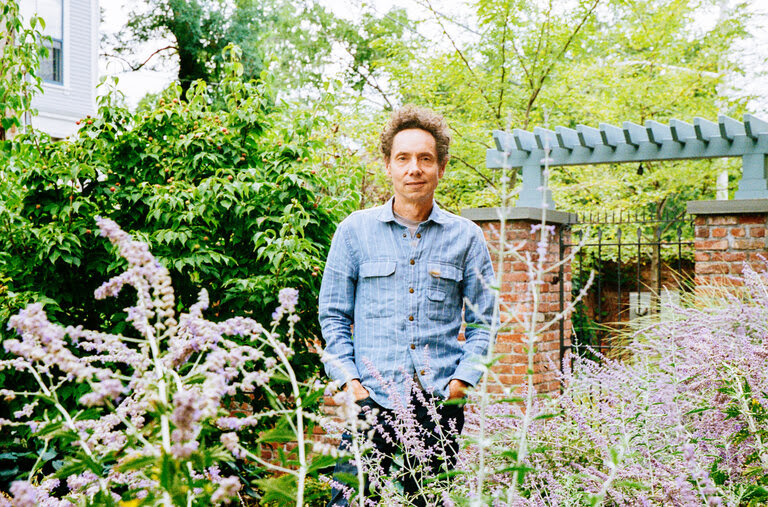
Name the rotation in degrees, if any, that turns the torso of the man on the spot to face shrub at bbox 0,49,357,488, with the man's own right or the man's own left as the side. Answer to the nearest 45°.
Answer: approximately 135° to the man's own right

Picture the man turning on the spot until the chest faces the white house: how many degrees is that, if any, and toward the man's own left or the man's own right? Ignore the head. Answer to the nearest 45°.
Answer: approximately 135° to the man's own right

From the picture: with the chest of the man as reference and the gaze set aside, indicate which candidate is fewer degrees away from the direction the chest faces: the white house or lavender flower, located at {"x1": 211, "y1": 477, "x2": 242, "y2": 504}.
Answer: the lavender flower

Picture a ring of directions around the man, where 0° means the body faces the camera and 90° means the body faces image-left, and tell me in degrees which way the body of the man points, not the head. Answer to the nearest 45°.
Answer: approximately 0°

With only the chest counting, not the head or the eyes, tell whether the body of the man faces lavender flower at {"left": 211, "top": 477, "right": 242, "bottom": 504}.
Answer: yes

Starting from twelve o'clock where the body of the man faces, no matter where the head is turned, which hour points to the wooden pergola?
The wooden pergola is roughly at 7 o'clock from the man.

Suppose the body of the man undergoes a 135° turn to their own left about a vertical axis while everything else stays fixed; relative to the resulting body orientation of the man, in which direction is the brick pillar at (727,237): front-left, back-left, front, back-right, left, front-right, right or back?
front

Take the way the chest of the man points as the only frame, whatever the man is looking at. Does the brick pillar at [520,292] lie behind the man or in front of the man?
behind

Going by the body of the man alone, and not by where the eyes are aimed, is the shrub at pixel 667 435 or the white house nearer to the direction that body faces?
the shrub
